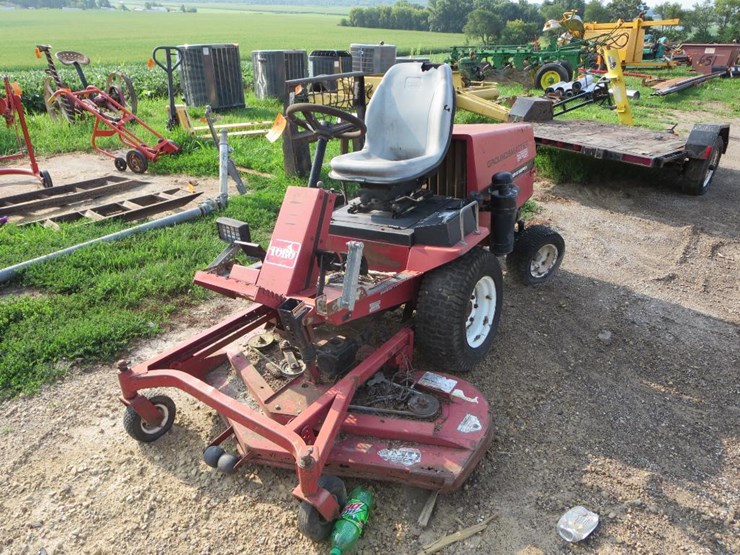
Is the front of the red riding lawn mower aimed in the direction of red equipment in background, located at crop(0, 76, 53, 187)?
no

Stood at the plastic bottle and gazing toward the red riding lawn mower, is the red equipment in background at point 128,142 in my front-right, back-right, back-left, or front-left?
front-left

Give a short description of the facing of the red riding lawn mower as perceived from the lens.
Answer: facing the viewer and to the left of the viewer

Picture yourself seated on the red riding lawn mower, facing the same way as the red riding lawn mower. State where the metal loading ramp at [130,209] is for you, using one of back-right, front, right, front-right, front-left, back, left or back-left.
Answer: right

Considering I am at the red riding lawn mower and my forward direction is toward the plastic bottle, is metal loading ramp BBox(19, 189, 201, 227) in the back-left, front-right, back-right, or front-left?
back-right

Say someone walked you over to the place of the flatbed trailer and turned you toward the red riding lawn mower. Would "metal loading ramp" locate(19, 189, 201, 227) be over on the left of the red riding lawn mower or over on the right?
right

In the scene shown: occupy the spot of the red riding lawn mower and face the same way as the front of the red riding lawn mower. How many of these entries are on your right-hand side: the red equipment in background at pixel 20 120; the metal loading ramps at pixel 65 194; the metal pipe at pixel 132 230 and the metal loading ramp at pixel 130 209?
4

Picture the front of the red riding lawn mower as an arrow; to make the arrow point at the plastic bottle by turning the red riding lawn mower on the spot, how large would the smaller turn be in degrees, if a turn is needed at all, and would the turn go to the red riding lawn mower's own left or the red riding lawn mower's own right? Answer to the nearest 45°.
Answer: approximately 45° to the red riding lawn mower's own left

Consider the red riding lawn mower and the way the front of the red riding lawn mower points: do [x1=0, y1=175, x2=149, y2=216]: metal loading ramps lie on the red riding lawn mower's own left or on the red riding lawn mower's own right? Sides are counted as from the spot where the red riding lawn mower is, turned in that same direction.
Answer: on the red riding lawn mower's own right

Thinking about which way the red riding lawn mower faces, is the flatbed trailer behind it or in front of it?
behind

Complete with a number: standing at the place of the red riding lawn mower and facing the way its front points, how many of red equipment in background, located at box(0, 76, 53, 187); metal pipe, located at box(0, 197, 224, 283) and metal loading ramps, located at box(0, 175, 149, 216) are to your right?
3
